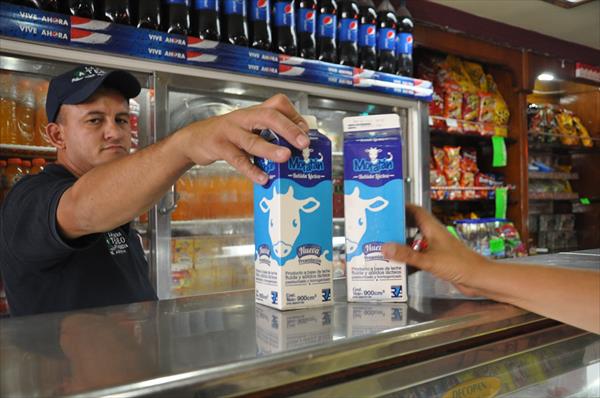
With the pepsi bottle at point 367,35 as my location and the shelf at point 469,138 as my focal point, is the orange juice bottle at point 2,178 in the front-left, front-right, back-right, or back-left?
back-left

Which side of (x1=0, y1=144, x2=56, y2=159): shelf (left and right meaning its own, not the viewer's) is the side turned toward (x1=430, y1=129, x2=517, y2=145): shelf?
left

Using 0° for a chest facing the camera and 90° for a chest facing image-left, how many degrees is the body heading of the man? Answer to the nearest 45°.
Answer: approximately 315°

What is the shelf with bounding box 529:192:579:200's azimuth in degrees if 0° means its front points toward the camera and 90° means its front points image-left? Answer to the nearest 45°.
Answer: approximately 0°
